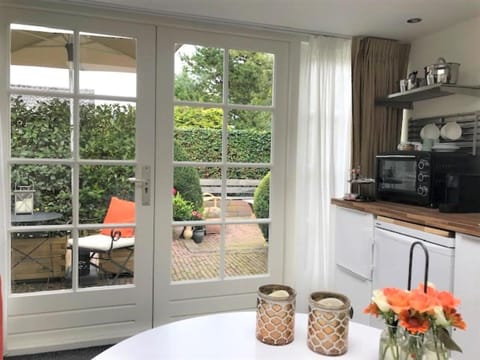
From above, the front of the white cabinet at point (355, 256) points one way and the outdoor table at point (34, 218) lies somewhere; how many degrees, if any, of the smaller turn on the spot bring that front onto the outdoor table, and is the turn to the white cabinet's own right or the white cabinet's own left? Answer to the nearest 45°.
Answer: approximately 45° to the white cabinet's own right

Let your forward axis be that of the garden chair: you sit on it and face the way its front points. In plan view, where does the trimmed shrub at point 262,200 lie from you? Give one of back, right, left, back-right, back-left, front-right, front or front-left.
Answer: back-left

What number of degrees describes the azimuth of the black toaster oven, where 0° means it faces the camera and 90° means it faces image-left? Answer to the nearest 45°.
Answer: approximately 45°

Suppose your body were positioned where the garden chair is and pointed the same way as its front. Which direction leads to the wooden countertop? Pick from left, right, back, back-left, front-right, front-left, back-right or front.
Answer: left

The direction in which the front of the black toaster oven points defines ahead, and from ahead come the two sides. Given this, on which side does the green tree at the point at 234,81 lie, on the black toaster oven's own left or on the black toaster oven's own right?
on the black toaster oven's own right
